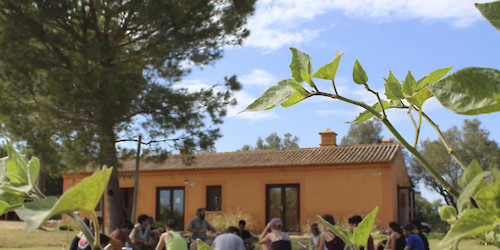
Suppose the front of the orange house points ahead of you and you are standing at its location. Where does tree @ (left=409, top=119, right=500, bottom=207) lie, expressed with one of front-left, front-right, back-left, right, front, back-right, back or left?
back-left

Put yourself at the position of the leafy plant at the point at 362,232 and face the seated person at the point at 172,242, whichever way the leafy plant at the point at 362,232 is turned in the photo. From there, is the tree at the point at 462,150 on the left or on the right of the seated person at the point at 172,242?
right

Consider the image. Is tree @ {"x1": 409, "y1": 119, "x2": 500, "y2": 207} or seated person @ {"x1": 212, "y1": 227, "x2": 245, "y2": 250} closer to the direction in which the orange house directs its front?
the seated person

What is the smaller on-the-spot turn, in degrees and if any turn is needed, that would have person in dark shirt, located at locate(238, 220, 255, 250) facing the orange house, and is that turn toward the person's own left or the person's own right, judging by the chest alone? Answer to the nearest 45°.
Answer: approximately 135° to the person's own right

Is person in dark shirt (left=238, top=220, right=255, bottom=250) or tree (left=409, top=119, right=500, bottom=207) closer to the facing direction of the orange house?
the person in dark shirt

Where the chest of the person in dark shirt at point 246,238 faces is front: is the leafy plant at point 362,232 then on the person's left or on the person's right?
on the person's left

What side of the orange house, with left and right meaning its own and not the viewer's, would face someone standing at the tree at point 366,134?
back

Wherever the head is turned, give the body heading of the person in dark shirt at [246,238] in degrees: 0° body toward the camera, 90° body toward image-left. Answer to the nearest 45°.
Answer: approximately 45°

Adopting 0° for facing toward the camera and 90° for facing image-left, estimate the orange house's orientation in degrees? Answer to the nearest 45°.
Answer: approximately 0°

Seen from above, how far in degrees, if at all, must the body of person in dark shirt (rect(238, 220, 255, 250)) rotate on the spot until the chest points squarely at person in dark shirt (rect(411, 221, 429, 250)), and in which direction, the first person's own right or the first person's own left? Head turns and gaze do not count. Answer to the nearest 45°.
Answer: approximately 90° to the first person's own left

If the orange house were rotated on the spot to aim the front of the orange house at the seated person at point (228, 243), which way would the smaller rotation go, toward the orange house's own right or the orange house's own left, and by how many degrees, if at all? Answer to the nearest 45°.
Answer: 0° — it already faces them
